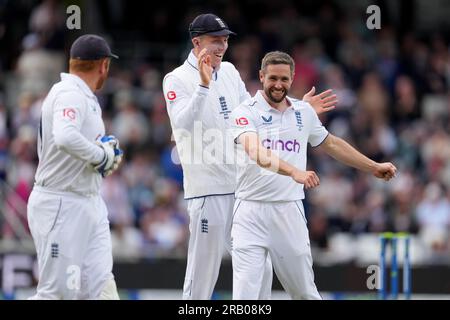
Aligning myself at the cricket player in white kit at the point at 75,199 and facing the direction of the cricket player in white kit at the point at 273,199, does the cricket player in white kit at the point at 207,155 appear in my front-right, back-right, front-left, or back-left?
front-left

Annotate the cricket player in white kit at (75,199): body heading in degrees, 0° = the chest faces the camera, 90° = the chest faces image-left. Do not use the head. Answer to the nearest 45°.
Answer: approximately 270°

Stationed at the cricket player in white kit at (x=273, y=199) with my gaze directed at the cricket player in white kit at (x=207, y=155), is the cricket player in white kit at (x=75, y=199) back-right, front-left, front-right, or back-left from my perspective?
front-left

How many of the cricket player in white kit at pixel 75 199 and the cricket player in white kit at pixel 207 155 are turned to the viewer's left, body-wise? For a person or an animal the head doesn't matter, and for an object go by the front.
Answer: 0

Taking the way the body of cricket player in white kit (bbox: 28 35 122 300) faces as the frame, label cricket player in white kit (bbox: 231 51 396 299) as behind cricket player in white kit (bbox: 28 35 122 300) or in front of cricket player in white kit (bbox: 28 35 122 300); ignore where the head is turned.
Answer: in front

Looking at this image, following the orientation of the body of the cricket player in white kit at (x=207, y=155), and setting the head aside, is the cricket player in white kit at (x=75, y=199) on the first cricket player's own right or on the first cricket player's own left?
on the first cricket player's own right

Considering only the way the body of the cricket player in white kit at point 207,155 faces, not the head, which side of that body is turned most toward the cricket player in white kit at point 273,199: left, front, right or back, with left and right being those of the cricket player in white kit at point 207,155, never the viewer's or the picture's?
front

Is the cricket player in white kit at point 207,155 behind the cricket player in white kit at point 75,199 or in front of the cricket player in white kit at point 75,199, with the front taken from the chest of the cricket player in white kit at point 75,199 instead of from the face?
in front
